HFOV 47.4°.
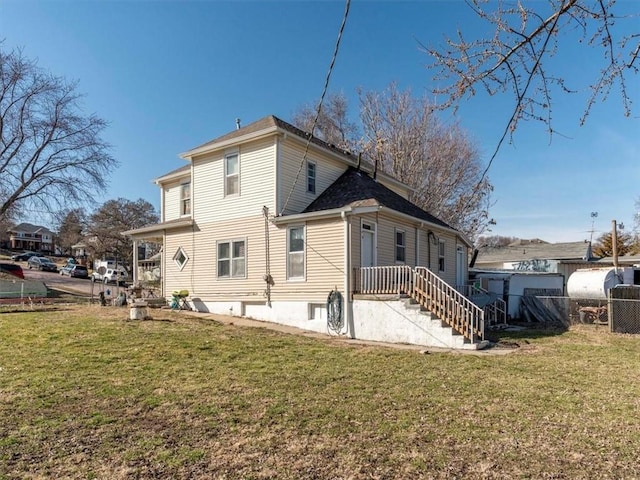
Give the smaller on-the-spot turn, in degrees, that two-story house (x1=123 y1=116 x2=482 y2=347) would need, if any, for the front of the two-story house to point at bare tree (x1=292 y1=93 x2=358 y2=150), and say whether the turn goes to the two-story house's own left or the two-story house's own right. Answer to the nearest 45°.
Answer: approximately 45° to the two-story house's own right

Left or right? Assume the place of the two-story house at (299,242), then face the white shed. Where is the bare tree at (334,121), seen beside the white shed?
left
